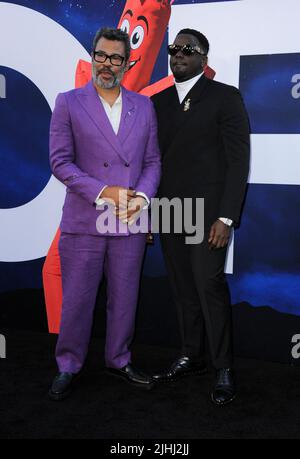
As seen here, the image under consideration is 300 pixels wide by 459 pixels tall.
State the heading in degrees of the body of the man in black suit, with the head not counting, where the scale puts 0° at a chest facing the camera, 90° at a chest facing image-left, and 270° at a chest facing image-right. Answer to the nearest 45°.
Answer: approximately 45°

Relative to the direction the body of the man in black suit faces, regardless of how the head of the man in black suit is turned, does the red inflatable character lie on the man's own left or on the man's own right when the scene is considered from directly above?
on the man's own right
